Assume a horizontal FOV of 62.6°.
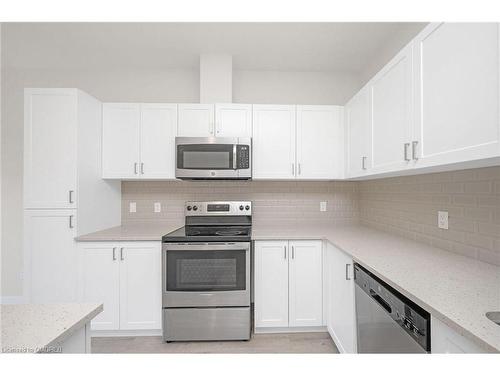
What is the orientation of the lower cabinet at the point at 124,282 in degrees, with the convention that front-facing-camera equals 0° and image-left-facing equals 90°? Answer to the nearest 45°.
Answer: approximately 0°

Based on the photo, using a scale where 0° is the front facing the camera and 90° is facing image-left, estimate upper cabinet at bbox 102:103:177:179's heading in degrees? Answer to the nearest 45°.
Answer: approximately 0°

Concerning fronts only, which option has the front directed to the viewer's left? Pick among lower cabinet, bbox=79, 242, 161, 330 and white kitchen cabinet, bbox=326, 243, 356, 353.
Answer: the white kitchen cabinet

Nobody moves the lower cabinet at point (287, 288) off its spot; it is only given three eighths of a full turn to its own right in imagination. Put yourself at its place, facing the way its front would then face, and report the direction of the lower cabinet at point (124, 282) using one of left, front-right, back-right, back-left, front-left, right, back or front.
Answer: front-left
